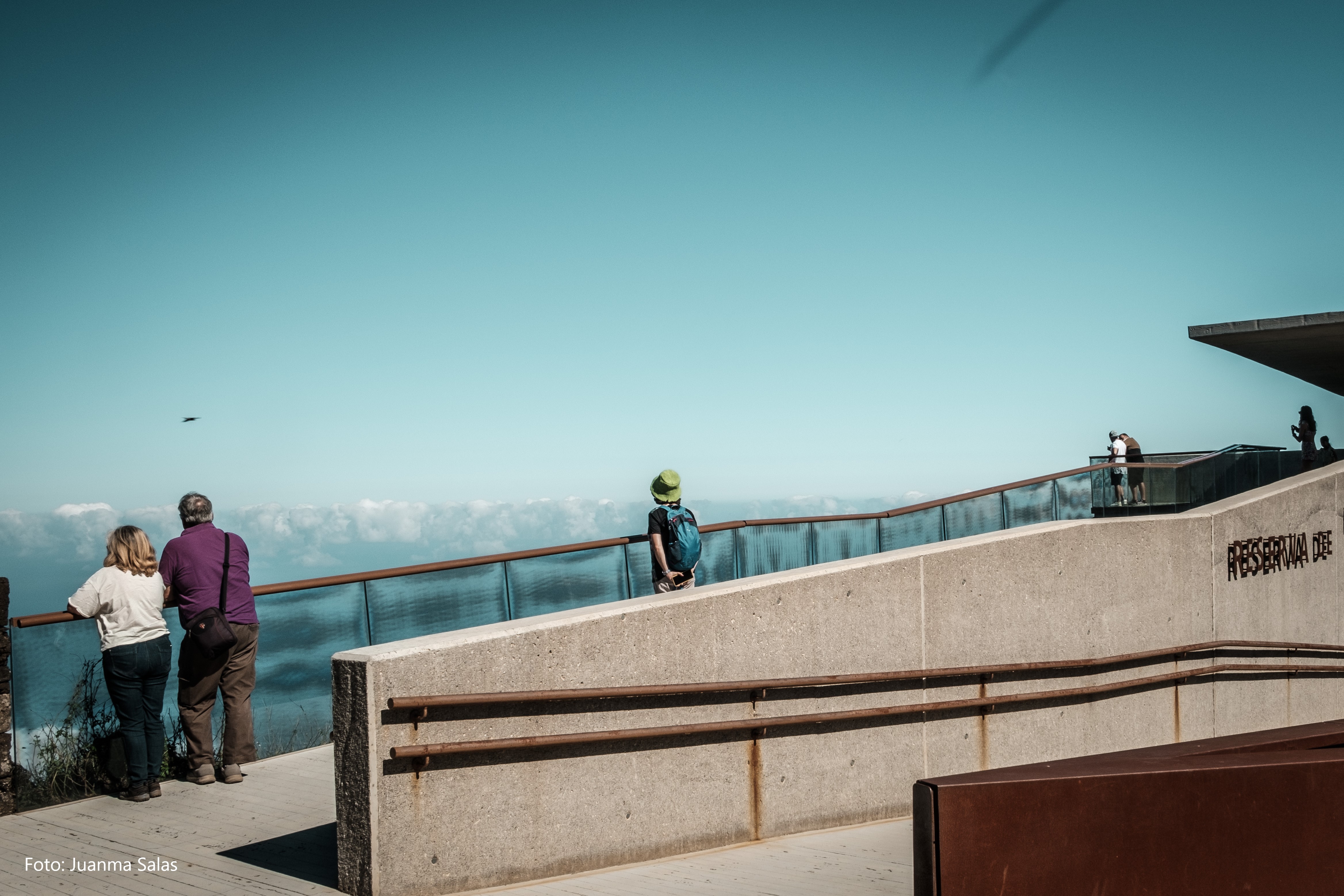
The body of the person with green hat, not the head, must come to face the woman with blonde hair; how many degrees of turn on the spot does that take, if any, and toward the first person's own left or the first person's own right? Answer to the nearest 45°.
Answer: approximately 90° to the first person's own left

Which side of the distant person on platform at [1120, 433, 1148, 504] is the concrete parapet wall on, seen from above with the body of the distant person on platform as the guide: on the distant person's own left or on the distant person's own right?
on the distant person's own left

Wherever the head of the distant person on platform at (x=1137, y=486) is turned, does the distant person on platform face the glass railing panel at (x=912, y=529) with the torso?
no

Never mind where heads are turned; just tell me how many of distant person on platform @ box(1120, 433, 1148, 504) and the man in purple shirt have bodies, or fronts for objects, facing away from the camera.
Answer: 1

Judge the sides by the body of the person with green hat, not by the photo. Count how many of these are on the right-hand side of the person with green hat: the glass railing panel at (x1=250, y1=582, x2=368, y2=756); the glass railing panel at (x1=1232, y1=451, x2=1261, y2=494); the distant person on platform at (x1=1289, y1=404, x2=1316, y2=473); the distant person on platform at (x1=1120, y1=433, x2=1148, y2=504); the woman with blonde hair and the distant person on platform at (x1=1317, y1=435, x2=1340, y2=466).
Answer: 4

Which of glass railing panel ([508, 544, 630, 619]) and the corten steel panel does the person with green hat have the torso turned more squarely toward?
the glass railing panel

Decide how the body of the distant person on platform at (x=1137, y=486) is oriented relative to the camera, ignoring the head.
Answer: to the viewer's left

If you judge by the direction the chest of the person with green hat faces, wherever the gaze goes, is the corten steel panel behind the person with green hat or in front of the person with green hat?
behind

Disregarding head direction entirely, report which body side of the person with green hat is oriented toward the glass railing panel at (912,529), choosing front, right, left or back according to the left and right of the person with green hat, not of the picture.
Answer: right

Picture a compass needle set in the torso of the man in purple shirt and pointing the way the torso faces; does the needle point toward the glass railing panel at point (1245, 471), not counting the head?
no

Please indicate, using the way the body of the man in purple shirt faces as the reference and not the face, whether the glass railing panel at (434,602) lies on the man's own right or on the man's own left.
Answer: on the man's own right

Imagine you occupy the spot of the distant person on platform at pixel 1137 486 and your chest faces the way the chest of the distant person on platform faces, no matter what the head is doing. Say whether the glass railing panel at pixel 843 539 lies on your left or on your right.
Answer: on your left

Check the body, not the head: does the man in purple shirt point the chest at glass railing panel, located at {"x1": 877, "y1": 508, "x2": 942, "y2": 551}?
no

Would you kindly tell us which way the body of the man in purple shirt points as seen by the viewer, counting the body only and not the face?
away from the camera

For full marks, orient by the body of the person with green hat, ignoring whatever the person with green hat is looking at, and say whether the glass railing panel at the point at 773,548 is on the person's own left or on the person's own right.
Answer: on the person's own right

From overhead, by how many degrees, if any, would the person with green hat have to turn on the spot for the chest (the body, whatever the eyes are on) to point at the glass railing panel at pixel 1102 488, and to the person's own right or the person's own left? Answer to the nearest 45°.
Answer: approximately 90° to the person's own right
